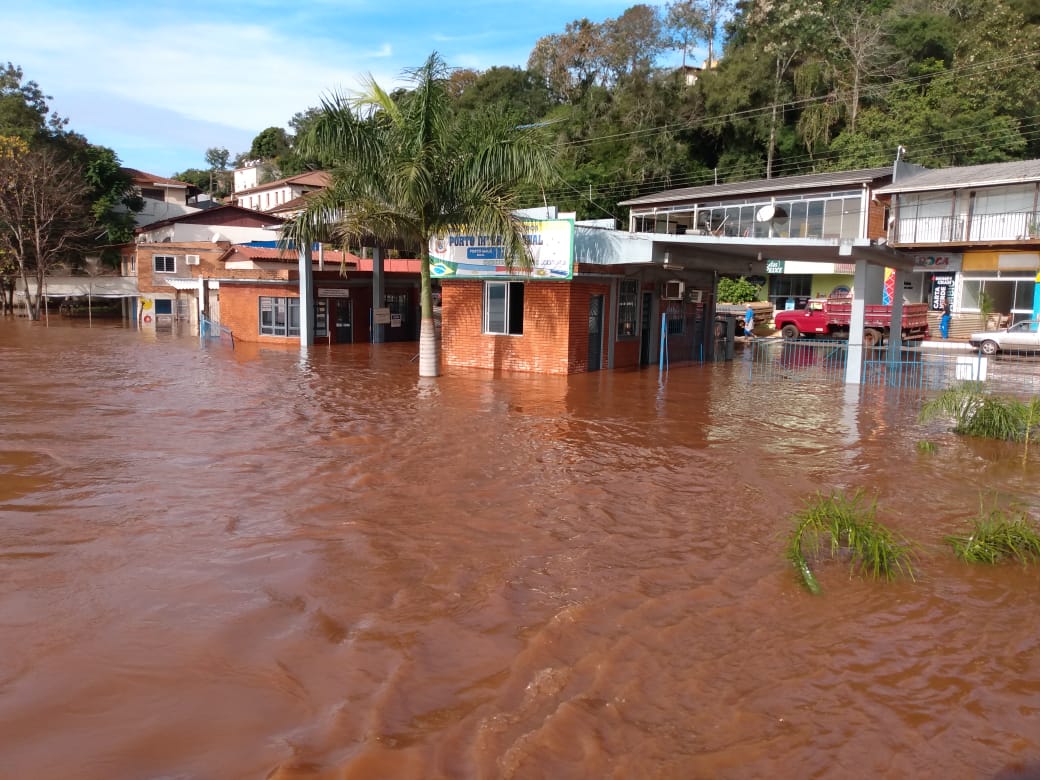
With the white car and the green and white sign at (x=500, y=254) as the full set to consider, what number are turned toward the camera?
1

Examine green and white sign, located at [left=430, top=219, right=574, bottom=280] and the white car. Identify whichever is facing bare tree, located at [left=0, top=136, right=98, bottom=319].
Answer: the white car

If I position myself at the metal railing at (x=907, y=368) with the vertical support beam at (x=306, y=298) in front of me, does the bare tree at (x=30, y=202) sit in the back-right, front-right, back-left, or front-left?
front-right

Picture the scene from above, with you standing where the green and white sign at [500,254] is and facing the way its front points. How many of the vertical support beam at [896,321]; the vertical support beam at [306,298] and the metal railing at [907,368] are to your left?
2

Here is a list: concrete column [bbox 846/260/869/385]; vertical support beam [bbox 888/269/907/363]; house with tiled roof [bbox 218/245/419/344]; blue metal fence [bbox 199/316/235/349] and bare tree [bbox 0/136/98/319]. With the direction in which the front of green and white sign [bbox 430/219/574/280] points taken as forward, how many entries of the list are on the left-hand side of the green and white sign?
2

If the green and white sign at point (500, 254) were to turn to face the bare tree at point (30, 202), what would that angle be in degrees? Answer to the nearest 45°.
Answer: approximately 135° to its right

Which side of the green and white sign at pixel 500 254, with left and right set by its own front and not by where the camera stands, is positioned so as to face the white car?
left

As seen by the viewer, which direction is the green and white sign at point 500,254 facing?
toward the camera

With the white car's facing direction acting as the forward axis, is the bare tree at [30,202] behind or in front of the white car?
in front

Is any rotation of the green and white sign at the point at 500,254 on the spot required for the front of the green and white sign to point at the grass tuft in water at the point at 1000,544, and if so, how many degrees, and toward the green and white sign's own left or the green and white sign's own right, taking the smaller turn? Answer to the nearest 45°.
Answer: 0° — it already faces it

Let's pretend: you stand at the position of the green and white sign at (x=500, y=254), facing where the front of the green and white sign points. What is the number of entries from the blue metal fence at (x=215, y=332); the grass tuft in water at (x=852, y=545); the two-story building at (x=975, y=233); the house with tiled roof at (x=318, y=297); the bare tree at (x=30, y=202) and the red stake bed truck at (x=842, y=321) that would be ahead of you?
1

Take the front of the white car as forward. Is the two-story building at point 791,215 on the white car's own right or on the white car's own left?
on the white car's own right

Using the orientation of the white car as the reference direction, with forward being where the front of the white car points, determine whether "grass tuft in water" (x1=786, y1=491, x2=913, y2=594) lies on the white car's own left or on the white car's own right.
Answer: on the white car's own left

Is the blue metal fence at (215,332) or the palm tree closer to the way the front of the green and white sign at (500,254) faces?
the palm tree

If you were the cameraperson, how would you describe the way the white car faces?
facing to the left of the viewer

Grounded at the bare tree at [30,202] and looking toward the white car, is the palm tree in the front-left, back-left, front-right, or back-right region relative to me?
front-right

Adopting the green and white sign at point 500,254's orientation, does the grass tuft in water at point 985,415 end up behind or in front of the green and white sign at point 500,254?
in front
